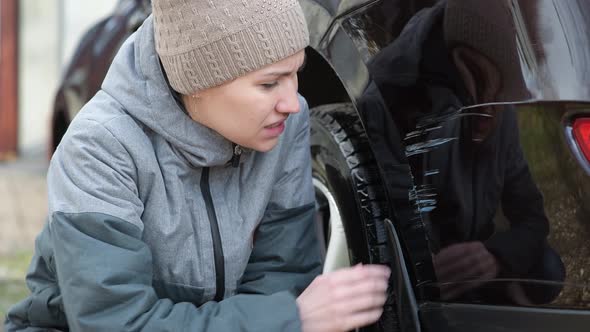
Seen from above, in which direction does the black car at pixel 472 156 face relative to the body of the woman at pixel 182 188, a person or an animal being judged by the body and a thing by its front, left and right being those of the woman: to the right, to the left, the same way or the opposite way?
the opposite way

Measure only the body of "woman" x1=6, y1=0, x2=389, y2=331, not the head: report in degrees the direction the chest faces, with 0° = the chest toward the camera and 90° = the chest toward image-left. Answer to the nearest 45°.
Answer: approximately 315°

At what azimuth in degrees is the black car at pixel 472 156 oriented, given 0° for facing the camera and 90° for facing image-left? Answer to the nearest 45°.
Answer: approximately 135°

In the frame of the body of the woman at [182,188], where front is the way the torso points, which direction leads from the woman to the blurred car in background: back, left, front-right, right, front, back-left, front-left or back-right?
back-left

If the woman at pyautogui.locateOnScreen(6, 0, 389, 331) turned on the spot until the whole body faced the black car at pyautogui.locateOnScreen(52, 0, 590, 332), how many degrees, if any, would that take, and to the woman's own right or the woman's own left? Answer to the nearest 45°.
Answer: approximately 45° to the woman's own left
